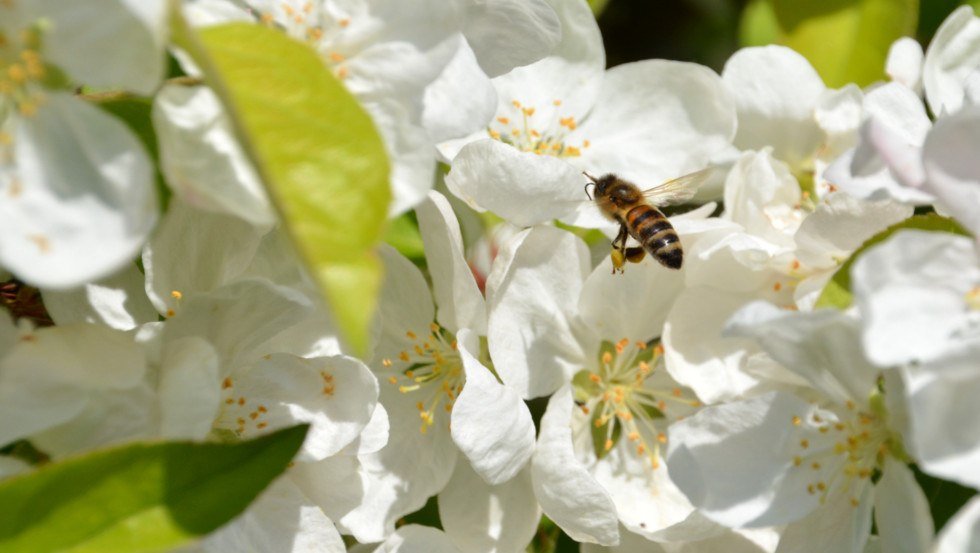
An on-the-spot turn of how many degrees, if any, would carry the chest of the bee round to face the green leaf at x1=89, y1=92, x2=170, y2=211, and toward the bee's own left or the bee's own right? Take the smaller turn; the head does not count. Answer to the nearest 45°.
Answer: approximately 45° to the bee's own left

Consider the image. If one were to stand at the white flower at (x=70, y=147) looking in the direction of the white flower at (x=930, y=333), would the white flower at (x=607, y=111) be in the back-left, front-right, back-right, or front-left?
front-left

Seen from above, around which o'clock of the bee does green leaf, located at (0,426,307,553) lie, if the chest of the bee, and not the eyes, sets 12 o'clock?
The green leaf is roughly at 10 o'clock from the bee.

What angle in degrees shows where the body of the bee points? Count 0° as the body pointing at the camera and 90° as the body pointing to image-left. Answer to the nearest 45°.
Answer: approximately 90°

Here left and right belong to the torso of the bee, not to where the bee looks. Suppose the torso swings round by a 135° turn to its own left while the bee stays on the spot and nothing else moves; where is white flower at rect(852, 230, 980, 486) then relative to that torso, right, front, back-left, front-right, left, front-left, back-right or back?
front

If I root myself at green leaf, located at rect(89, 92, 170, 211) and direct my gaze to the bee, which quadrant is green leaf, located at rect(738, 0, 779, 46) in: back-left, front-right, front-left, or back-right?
front-left

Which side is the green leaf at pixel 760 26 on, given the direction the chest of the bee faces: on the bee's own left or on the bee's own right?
on the bee's own right

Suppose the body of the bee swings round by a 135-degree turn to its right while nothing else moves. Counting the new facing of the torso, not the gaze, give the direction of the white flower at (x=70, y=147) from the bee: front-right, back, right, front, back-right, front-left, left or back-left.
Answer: back

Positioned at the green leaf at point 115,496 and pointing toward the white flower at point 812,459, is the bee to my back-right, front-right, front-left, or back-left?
front-left
